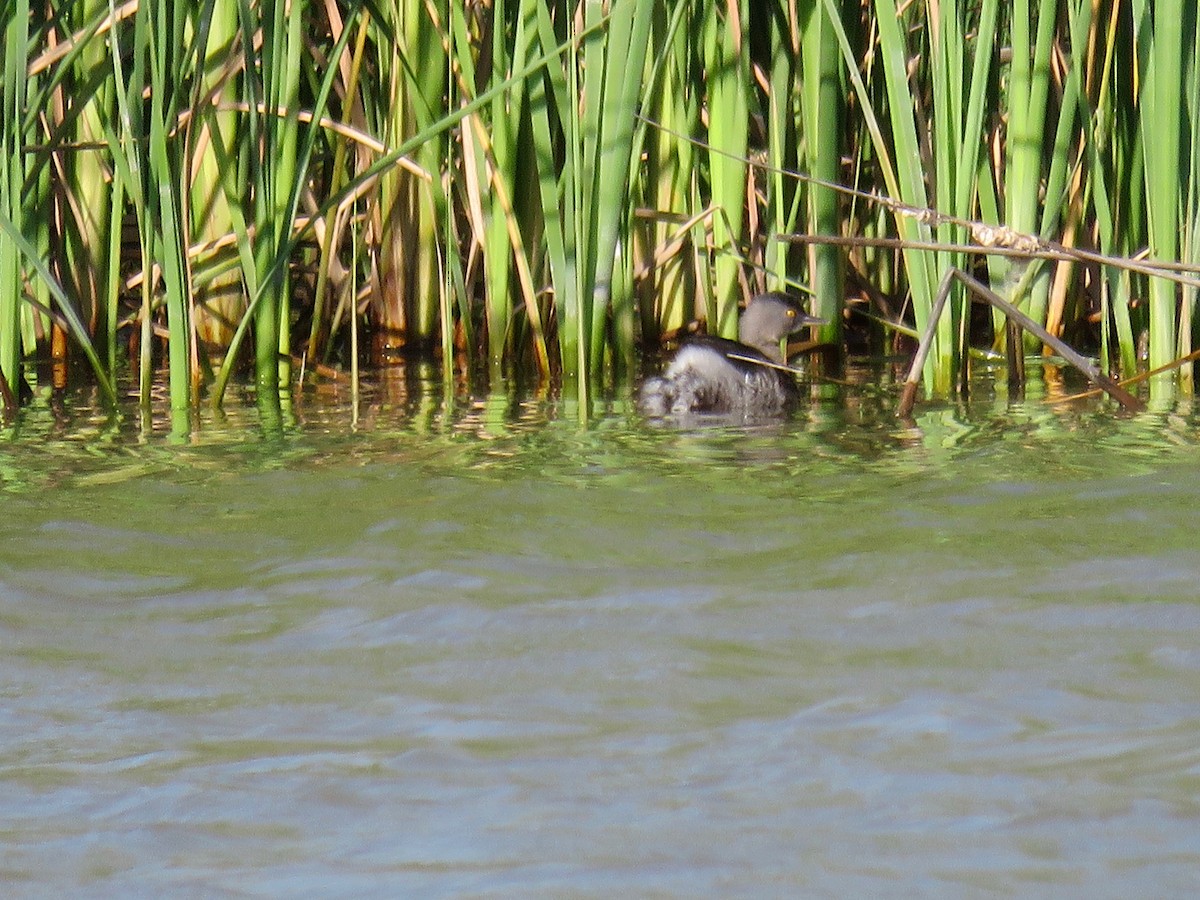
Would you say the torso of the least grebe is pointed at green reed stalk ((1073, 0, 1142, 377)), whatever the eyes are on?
yes

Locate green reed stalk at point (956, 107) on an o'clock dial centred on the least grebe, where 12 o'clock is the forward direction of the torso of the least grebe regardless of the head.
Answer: The green reed stalk is roughly at 1 o'clock from the least grebe.

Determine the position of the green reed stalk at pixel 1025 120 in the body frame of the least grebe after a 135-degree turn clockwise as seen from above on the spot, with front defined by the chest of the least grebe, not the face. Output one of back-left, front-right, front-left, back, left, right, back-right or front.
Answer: back-left

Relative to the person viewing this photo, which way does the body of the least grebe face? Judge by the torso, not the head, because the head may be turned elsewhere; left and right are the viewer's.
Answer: facing to the right of the viewer

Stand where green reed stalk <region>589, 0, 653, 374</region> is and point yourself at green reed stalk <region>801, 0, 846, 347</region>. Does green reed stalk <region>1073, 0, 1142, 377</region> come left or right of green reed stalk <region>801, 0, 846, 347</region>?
right

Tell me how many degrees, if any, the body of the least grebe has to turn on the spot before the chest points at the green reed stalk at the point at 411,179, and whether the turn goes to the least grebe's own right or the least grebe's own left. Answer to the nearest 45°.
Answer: approximately 135° to the least grebe's own left

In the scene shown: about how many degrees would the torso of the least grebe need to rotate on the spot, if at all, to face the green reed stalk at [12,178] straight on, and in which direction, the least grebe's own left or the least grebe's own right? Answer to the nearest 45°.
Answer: approximately 135° to the least grebe's own right
